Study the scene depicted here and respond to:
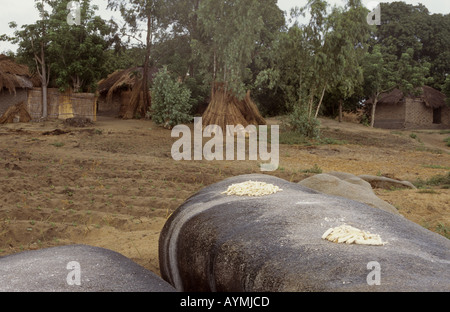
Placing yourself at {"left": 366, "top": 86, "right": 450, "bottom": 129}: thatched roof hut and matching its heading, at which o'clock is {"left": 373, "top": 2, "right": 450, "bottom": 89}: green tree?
The green tree is roughly at 6 o'clock from the thatched roof hut.

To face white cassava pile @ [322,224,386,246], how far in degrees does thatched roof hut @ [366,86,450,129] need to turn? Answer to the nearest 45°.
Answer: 0° — it already faces it

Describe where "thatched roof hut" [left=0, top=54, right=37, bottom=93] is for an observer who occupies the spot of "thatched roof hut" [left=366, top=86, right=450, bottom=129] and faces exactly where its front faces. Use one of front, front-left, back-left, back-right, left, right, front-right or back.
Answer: front-right

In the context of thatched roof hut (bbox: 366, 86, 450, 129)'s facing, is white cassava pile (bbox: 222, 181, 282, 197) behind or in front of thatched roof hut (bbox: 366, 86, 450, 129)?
in front

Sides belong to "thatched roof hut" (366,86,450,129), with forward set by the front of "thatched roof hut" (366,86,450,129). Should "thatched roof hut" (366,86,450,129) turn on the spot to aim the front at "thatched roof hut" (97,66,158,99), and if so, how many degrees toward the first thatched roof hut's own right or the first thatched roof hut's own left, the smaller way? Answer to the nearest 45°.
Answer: approximately 45° to the first thatched roof hut's own right

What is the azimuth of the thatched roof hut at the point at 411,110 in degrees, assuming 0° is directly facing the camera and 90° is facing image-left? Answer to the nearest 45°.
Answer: approximately 0°

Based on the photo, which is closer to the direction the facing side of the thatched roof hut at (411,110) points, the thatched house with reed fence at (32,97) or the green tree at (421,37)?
the thatched house with reed fence

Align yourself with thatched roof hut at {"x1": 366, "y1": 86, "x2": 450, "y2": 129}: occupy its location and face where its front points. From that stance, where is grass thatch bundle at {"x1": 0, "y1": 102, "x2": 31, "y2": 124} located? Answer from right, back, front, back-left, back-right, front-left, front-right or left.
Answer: front-right

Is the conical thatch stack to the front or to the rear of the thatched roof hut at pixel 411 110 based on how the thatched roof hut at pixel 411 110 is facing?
to the front

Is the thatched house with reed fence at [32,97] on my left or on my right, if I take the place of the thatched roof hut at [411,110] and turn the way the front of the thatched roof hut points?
on my right

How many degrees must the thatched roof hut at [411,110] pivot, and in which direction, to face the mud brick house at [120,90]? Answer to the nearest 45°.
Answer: approximately 45° to its right
